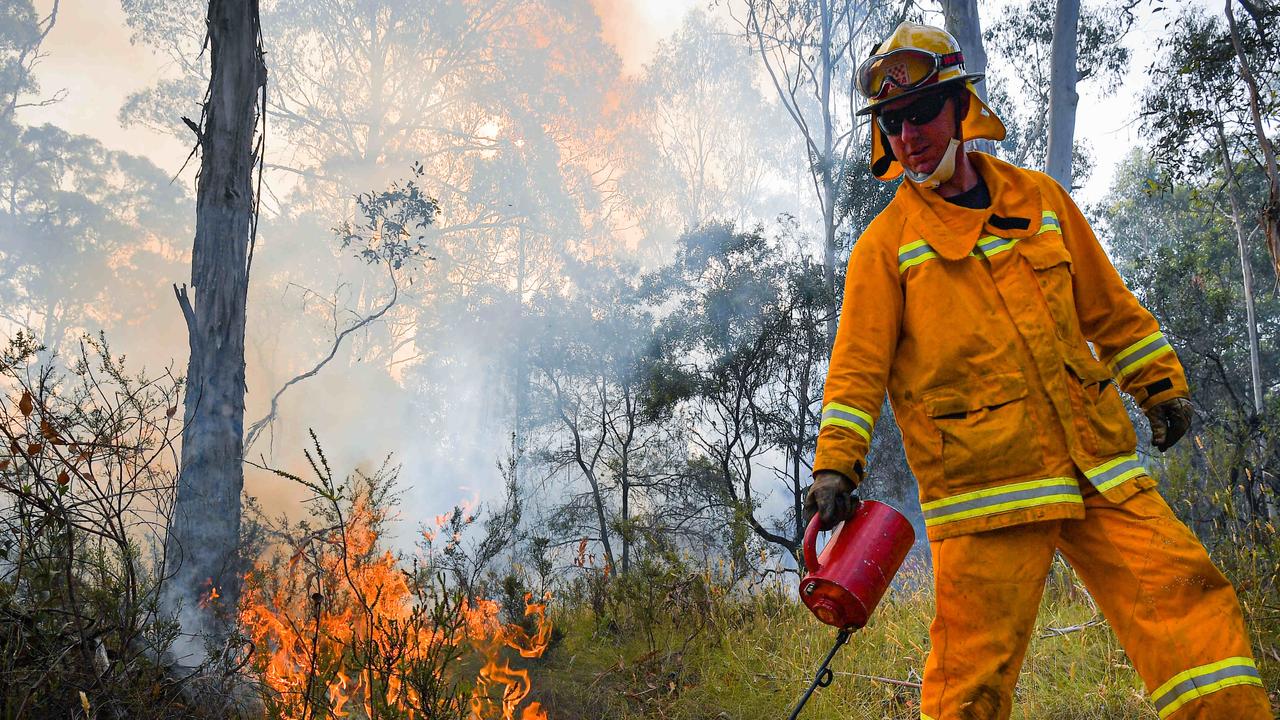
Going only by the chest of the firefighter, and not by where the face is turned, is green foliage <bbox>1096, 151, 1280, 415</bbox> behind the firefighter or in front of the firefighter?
behind

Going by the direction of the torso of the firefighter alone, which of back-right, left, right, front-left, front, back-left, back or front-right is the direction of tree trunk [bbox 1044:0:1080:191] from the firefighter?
back

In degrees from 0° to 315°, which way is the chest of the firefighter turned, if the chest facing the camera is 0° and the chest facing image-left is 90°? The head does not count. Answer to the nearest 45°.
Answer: approximately 0°

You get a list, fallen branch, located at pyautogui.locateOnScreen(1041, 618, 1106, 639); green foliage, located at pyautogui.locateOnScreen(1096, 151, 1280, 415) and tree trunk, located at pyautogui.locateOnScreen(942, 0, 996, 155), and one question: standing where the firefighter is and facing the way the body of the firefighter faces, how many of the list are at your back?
3

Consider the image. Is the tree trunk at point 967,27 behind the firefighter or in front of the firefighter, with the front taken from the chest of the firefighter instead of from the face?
behind

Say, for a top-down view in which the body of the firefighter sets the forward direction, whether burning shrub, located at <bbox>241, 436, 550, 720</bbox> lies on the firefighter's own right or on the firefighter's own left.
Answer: on the firefighter's own right

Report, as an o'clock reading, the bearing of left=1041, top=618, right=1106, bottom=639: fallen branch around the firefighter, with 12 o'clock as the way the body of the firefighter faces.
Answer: The fallen branch is roughly at 6 o'clock from the firefighter.
